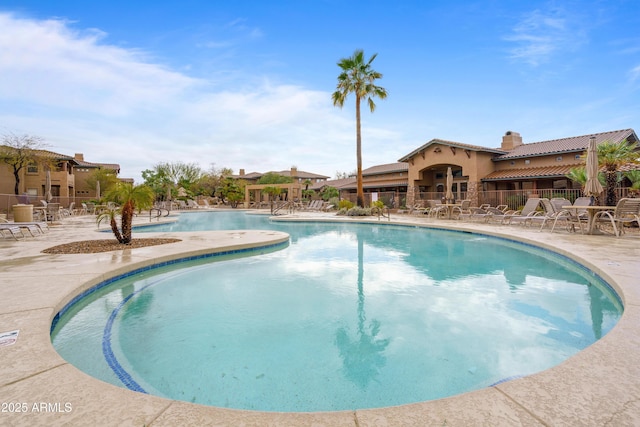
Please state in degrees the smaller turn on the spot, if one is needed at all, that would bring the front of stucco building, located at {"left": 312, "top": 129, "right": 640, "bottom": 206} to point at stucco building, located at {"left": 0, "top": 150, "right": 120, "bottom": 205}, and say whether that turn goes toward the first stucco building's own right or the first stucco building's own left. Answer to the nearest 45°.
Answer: approximately 45° to the first stucco building's own right

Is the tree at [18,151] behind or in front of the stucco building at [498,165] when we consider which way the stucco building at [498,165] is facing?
in front

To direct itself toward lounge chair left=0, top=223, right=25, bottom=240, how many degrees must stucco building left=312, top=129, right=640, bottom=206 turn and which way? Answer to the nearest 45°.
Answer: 0° — it already faces it

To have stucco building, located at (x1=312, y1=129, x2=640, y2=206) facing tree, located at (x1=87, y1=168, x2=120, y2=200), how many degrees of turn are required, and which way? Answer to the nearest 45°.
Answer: approximately 45° to its right

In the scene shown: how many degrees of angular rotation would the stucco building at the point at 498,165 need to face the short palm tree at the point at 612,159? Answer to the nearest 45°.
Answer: approximately 45° to its left

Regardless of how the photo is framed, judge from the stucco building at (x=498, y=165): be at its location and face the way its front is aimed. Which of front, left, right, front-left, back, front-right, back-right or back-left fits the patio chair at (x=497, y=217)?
front-left

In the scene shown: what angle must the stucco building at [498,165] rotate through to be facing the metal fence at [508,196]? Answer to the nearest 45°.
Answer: approximately 45° to its left

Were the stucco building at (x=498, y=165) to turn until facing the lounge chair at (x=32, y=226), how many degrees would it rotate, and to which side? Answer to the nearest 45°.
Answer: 0° — it already faces it

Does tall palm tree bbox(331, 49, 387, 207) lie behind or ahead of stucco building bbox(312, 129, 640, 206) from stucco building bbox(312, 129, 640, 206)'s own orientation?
ahead

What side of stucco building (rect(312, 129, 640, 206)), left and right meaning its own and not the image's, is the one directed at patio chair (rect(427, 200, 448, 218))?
front

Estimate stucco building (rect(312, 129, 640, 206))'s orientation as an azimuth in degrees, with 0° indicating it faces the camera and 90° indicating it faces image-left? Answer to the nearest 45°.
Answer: approximately 45°
